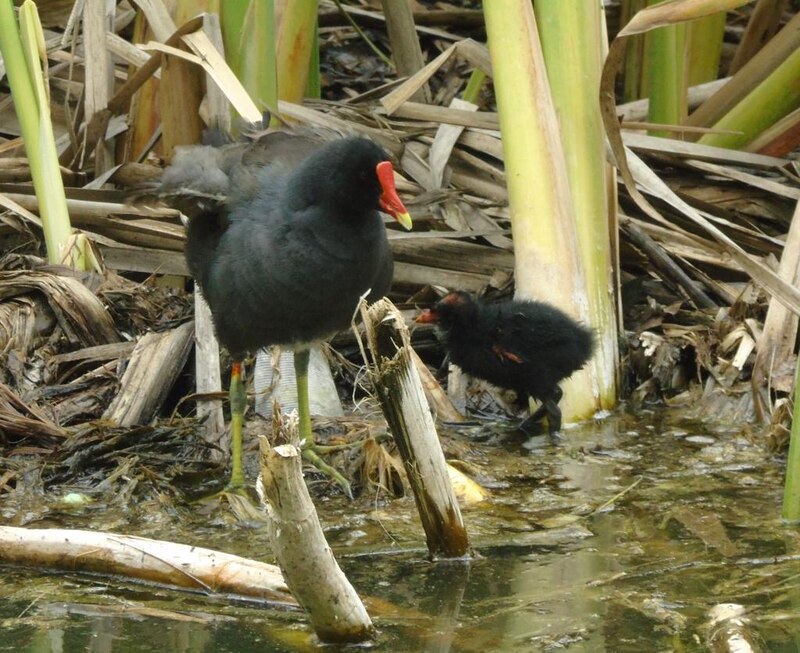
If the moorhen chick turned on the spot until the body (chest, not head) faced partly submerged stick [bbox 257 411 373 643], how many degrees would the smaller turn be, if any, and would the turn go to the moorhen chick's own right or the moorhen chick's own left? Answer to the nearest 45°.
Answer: approximately 90° to the moorhen chick's own left

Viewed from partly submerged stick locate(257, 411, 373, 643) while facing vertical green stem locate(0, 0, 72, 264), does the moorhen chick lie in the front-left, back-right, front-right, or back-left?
front-right

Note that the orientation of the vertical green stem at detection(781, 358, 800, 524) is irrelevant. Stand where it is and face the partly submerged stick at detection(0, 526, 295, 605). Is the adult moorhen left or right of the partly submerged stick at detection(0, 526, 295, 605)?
right

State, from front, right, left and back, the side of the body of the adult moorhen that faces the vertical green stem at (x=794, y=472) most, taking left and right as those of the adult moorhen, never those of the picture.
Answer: front

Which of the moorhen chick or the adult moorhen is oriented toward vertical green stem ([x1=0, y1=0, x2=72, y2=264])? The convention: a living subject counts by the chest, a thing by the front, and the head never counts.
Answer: the moorhen chick

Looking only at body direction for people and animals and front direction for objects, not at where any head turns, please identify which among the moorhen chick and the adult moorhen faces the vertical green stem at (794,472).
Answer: the adult moorhen

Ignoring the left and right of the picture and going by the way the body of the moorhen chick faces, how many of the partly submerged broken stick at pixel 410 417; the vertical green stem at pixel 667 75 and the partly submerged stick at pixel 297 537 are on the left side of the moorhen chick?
2

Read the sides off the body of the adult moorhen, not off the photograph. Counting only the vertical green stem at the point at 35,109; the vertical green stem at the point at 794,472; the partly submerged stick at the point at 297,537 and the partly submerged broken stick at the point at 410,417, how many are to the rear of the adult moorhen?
1

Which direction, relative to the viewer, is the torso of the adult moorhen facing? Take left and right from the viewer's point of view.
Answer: facing the viewer and to the right of the viewer

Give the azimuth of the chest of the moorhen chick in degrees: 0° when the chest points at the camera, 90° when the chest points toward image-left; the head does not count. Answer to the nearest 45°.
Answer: approximately 90°

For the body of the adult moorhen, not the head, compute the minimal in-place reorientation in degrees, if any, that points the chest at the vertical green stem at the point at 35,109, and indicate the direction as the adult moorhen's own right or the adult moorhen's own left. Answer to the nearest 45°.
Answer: approximately 180°

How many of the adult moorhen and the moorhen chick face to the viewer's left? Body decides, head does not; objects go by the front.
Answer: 1
